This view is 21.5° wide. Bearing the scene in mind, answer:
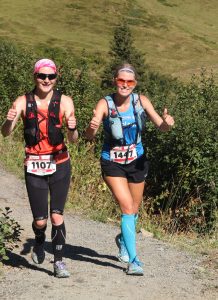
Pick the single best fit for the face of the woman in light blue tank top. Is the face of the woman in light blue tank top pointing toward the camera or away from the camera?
toward the camera

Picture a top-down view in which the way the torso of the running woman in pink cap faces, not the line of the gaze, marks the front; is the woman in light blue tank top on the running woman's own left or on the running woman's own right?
on the running woman's own left

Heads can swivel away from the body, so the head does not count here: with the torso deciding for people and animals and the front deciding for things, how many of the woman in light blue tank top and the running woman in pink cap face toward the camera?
2

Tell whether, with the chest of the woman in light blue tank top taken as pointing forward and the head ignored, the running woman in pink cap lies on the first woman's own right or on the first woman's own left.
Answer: on the first woman's own right

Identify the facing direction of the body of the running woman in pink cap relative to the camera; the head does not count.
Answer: toward the camera

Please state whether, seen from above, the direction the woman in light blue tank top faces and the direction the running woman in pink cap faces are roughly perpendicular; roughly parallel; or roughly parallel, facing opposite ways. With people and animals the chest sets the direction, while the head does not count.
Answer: roughly parallel

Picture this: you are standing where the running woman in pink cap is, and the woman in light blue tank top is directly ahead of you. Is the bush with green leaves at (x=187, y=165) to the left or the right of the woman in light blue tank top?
left

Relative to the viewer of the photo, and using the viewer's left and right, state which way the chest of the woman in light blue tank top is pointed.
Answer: facing the viewer

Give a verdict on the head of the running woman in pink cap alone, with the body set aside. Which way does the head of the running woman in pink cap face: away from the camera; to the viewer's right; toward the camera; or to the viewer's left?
toward the camera

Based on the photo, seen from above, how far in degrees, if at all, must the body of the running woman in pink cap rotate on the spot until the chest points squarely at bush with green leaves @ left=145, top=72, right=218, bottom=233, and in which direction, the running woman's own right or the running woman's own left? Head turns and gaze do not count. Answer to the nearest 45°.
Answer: approximately 135° to the running woman's own left

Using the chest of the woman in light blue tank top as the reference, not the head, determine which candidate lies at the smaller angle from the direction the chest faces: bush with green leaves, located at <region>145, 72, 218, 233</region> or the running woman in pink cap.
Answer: the running woman in pink cap

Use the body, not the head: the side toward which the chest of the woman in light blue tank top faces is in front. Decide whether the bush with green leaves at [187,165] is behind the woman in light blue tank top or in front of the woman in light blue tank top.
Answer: behind
